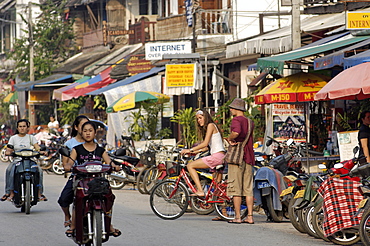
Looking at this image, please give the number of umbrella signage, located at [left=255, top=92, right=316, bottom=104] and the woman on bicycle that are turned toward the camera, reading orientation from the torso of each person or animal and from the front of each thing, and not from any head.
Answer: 1

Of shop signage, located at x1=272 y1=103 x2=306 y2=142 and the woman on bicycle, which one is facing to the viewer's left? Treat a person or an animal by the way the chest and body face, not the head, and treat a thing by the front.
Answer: the woman on bicycle

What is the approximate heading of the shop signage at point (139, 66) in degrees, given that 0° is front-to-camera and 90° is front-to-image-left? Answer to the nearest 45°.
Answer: approximately 0°

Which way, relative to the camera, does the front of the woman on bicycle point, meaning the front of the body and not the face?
to the viewer's left

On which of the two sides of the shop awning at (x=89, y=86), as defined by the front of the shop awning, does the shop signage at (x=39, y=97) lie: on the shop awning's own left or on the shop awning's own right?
on the shop awning's own right

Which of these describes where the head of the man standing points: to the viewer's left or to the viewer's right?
to the viewer's left
